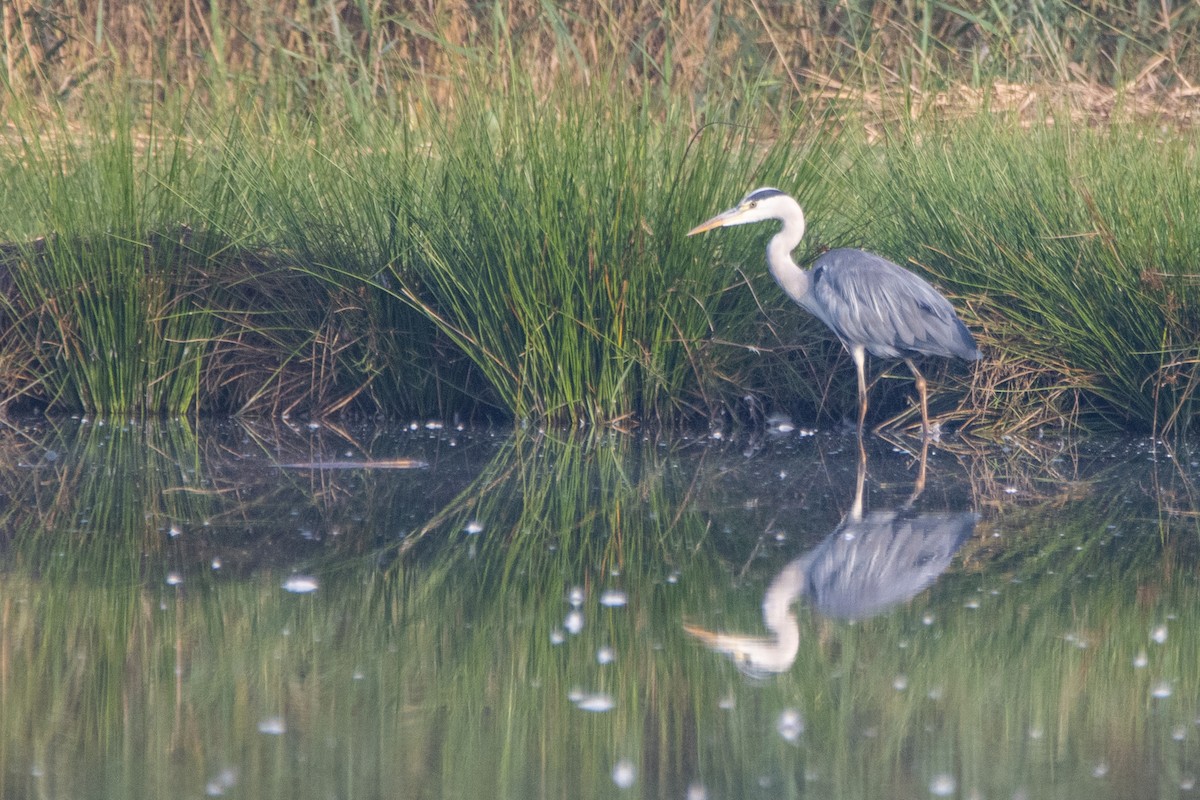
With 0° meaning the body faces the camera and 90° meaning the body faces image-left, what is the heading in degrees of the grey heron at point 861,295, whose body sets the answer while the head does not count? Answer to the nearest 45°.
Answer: approximately 90°

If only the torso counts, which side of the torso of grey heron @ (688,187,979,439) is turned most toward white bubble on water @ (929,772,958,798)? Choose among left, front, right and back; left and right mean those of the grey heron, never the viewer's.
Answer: left

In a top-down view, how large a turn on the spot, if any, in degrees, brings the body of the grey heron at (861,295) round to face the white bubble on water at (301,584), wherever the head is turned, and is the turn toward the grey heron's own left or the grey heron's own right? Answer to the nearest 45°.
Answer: approximately 45° to the grey heron's own left

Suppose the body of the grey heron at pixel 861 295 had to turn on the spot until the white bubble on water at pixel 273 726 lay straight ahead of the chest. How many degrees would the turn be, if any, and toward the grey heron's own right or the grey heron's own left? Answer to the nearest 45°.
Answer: approximately 90° to the grey heron's own left

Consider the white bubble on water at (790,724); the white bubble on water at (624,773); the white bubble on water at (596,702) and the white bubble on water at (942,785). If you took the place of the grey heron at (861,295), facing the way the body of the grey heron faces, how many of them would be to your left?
4

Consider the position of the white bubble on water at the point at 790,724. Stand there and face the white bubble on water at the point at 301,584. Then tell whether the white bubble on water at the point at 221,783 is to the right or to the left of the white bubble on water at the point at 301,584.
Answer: left

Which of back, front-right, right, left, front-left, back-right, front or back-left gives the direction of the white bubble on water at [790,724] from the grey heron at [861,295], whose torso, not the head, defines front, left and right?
left

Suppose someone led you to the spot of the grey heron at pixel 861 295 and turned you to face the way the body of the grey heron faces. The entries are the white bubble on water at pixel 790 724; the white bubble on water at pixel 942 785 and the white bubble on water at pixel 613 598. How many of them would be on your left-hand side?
3

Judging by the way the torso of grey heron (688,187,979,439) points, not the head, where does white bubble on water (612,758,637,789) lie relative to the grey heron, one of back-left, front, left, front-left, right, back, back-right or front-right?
left

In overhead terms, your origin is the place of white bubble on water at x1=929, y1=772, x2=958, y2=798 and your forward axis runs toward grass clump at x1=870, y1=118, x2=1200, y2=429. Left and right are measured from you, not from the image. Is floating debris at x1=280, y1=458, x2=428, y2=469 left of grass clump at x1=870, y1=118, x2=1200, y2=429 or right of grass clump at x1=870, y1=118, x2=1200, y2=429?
left
